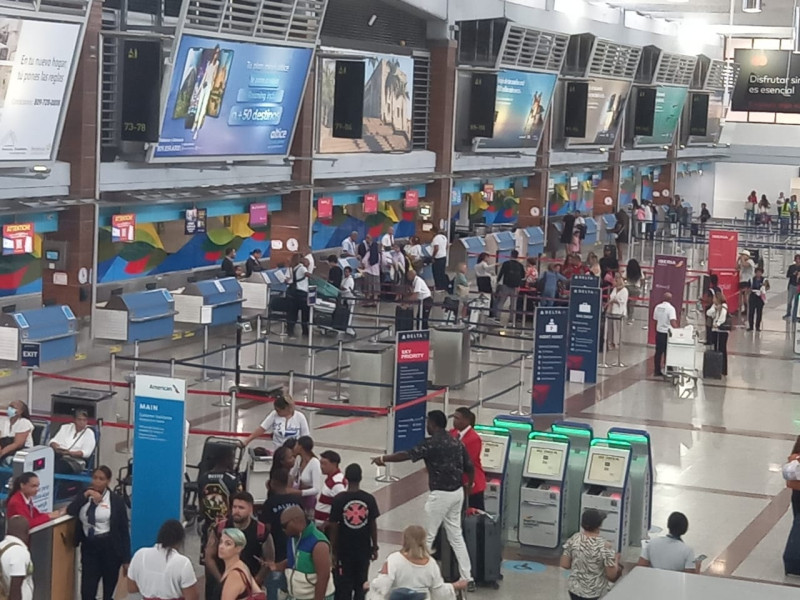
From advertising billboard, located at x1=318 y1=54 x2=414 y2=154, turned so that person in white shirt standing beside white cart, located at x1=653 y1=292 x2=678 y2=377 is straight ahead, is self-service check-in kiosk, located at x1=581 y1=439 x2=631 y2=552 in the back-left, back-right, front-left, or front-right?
front-right

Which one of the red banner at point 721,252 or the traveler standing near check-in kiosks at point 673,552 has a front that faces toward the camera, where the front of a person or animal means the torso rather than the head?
the red banner

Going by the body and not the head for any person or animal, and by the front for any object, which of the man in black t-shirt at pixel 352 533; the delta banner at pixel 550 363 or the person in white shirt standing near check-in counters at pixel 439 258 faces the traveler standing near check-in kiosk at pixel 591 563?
the delta banner

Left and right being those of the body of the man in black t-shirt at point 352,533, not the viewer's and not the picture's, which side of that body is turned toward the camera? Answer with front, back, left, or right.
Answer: back

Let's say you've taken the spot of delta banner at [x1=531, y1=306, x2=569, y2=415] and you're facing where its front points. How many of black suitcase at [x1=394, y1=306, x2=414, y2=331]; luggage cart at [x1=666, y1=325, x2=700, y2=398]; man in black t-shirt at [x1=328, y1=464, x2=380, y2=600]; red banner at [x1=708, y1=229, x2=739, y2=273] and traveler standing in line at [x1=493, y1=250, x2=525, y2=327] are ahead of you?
1

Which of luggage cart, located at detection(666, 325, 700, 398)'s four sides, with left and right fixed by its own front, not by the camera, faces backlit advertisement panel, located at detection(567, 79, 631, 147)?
back

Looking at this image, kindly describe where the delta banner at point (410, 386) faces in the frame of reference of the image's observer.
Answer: facing the viewer

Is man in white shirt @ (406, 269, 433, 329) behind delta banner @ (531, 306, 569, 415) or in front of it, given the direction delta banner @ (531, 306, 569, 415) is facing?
behind

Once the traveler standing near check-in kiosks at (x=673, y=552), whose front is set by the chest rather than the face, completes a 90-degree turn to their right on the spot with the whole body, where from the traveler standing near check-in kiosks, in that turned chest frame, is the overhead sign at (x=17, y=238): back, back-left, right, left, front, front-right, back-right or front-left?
back-left

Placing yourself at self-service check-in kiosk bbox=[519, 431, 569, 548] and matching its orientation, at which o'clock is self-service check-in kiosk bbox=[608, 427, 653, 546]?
self-service check-in kiosk bbox=[608, 427, 653, 546] is roughly at 8 o'clock from self-service check-in kiosk bbox=[519, 431, 569, 548].

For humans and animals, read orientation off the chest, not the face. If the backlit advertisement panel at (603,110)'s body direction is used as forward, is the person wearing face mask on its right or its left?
on its right

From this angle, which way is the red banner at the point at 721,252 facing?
toward the camera

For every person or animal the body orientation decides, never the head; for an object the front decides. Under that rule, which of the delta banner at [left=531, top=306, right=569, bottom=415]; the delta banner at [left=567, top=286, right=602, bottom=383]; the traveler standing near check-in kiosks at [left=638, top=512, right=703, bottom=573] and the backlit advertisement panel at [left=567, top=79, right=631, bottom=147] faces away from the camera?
the traveler standing near check-in kiosks

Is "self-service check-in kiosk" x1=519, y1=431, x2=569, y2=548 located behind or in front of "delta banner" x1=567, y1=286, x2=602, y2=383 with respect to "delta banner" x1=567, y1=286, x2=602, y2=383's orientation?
in front

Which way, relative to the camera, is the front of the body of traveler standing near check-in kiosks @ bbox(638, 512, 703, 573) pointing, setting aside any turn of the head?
away from the camera

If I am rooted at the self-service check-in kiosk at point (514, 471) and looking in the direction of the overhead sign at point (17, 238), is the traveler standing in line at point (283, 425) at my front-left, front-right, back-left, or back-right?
front-left

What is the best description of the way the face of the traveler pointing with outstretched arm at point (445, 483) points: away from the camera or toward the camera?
away from the camera

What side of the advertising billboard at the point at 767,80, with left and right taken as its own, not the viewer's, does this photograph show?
front

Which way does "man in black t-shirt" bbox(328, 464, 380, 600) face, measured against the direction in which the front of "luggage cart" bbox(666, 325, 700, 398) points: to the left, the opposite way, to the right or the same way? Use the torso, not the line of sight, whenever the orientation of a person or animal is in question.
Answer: the opposite way
